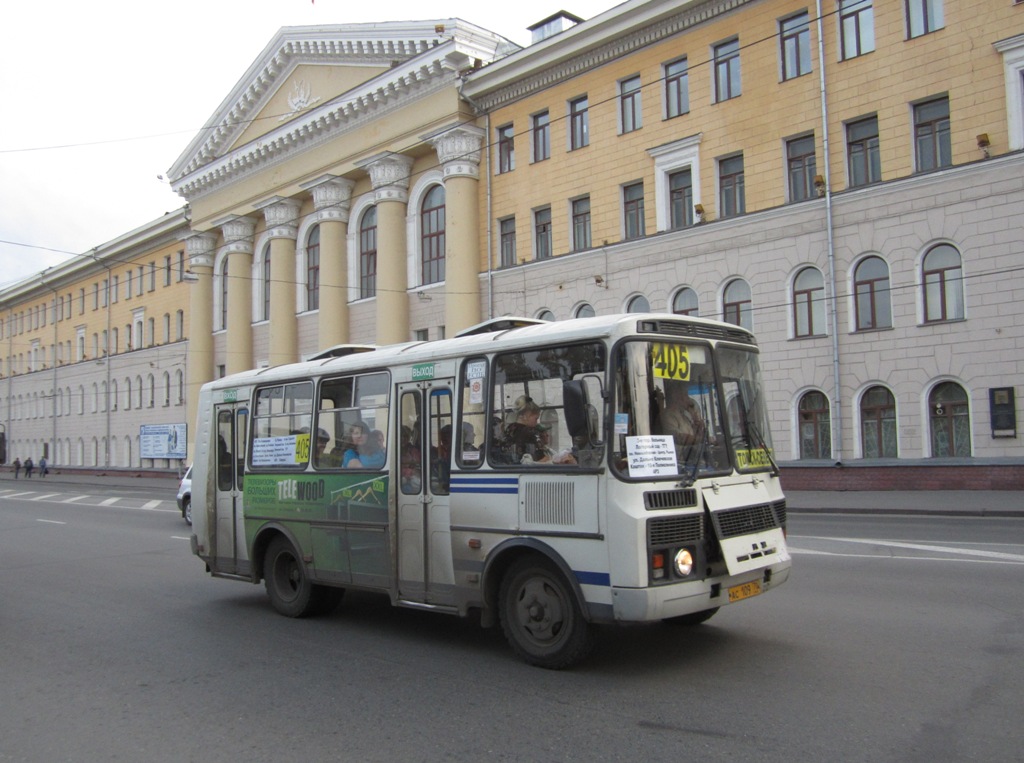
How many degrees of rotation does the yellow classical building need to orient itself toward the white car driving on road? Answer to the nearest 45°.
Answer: approximately 45° to its right

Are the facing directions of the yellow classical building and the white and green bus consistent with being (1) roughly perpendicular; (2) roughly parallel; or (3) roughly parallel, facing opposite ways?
roughly perpendicular

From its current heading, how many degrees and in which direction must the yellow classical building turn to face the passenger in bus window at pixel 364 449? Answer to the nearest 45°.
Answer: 0° — it already faces them

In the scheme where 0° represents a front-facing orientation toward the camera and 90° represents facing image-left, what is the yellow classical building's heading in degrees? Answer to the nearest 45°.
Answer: approximately 45°

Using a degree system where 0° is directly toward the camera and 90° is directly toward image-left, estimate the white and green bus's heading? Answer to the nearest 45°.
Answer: approximately 315°

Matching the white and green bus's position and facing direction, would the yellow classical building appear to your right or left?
on your left

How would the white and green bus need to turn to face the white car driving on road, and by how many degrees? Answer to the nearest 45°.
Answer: approximately 180°

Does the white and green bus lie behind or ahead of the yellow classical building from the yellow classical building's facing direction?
ahead

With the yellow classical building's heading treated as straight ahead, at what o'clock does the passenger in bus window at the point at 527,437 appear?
The passenger in bus window is roughly at 11 o'clock from the yellow classical building.

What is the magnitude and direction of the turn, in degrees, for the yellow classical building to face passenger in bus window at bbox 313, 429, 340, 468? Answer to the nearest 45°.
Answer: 0° — it already faces them
